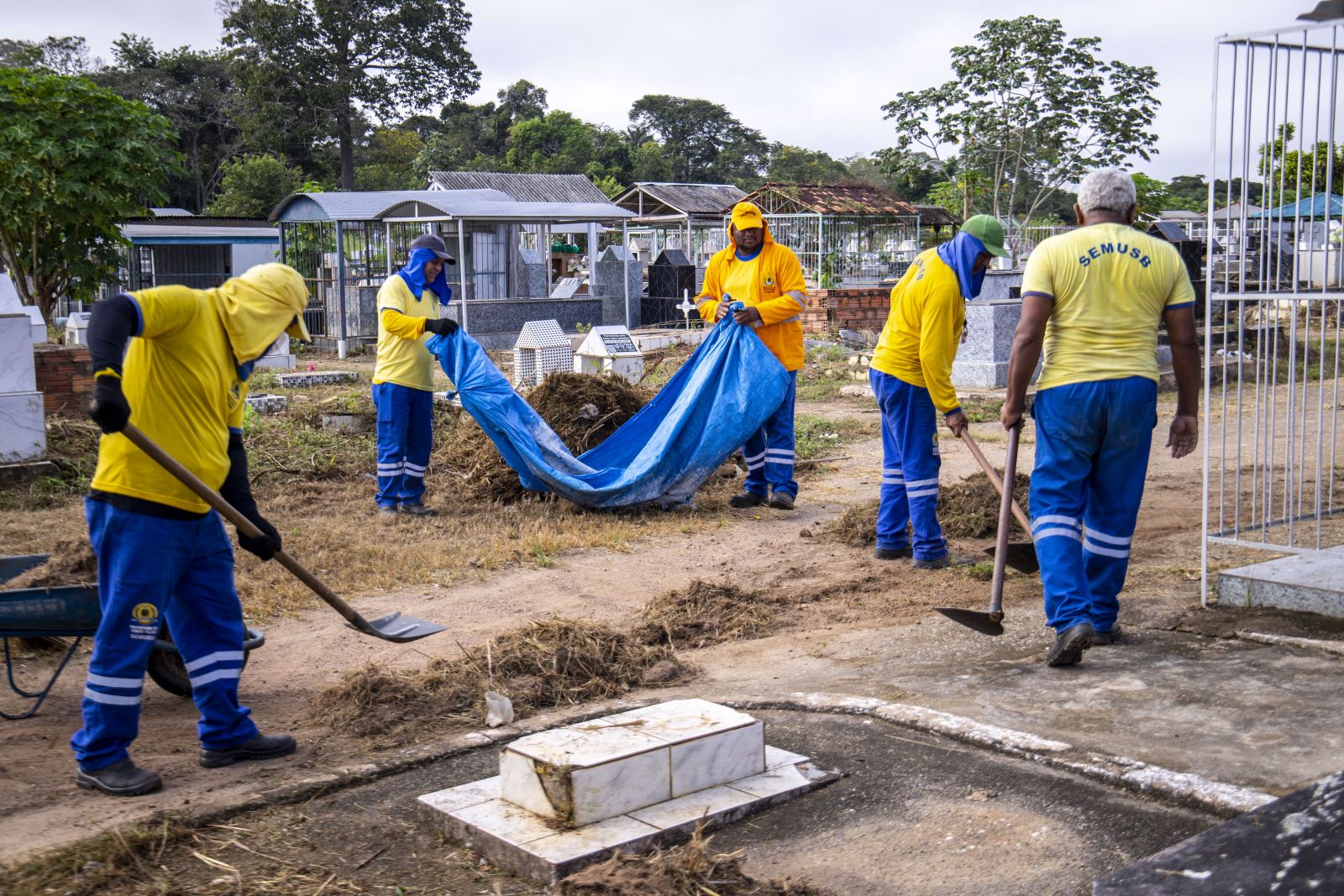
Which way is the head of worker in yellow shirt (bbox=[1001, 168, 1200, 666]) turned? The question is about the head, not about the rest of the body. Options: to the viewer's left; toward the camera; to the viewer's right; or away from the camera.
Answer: away from the camera

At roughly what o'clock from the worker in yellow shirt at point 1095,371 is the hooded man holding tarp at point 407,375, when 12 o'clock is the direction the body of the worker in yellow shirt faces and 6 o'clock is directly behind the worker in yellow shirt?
The hooded man holding tarp is roughly at 10 o'clock from the worker in yellow shirt.

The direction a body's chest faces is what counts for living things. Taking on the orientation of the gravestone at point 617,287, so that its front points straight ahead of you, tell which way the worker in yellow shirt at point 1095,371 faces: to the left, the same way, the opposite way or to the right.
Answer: the opposite way

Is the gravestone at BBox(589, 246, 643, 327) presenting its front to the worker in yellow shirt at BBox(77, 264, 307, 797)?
yes

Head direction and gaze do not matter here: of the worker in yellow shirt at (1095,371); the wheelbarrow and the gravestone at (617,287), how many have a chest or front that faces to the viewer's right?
1

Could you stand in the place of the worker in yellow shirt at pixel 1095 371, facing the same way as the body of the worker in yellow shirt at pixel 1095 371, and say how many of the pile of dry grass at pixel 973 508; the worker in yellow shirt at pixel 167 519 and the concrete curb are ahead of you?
1

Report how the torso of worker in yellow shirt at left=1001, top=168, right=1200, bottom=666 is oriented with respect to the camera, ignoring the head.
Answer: away from the camera

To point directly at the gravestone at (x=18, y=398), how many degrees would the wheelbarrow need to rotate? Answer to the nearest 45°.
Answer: approximately 90° to its left

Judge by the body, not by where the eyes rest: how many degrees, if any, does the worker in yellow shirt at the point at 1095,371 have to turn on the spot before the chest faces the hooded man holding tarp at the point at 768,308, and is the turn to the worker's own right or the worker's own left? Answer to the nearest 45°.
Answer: approximately 45° to the worker's own left

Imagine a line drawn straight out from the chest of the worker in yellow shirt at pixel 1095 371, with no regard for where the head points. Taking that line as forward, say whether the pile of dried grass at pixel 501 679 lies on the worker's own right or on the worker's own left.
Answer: on the worker's own left

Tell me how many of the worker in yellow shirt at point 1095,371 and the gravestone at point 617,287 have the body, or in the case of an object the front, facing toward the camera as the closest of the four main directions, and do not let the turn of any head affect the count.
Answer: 1

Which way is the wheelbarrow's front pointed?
to the viewer's right

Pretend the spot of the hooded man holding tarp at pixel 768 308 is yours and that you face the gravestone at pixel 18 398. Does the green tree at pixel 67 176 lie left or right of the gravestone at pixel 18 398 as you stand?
right
